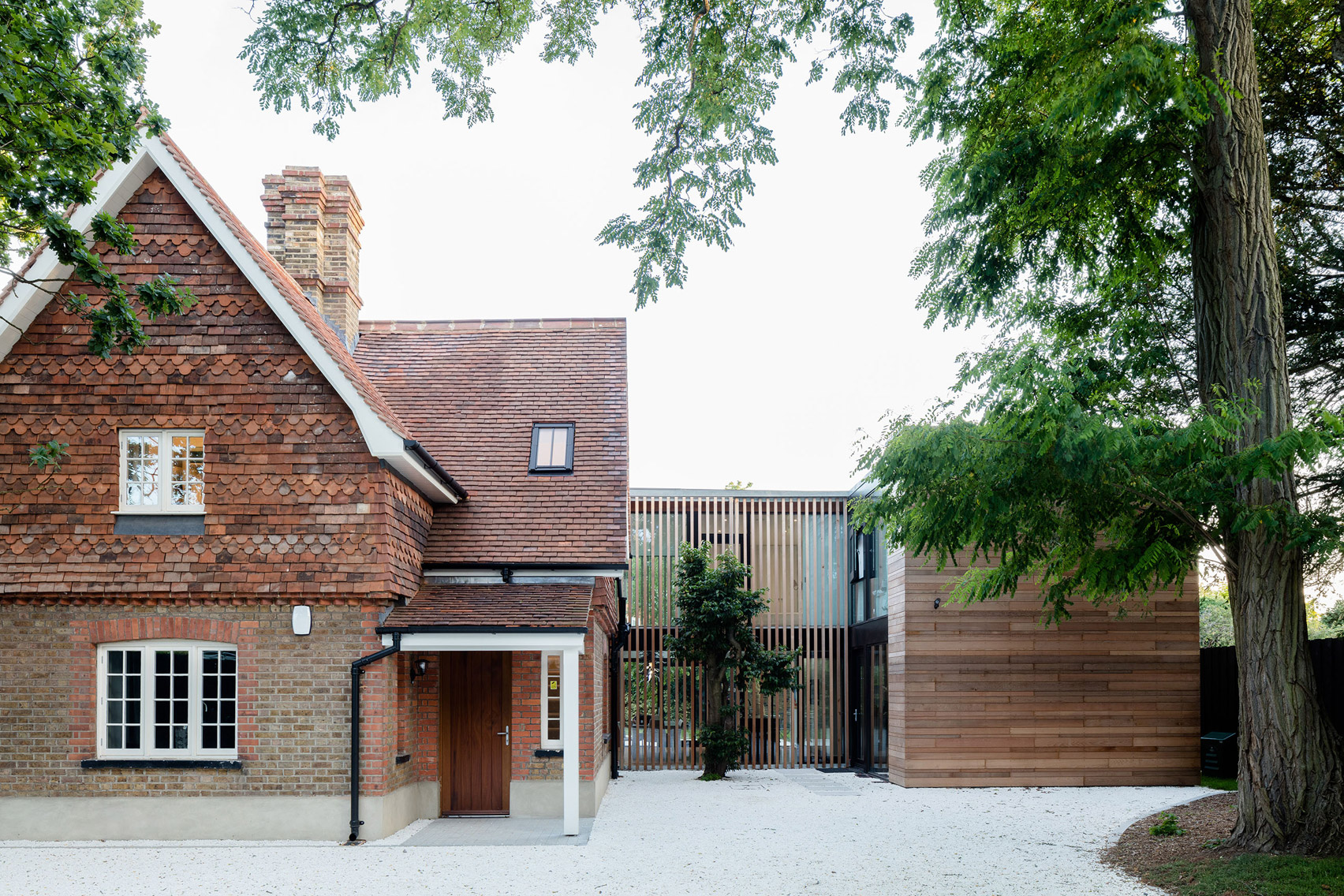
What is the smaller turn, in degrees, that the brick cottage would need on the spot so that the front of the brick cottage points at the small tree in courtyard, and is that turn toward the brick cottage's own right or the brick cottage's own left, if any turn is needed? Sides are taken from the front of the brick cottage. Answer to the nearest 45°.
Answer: approximately 135° to the brick cottage's own left

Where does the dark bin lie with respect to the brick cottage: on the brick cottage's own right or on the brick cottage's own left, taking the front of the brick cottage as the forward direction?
on the brick cottage's own left

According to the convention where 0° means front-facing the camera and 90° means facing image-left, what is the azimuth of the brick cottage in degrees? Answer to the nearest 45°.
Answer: approximately 0°
